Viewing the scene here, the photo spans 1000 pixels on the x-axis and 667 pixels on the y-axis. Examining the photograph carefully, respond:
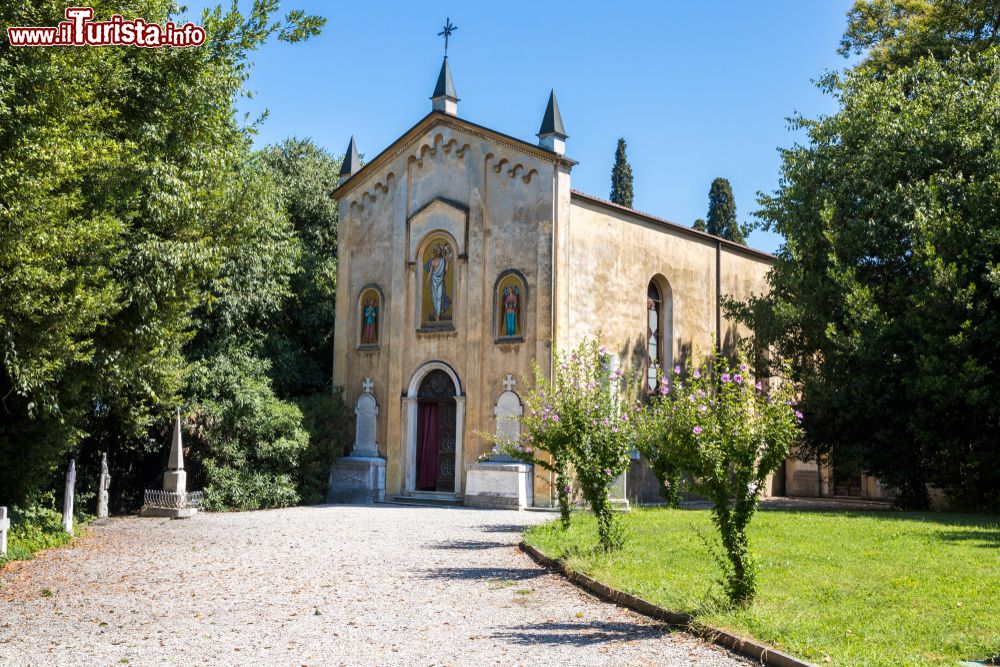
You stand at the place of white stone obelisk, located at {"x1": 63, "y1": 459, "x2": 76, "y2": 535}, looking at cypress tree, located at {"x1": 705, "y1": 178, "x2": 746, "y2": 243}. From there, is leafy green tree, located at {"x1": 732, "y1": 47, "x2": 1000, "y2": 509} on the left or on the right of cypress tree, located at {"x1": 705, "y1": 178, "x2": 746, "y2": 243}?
right

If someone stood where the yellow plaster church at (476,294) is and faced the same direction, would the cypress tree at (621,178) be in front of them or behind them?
behind

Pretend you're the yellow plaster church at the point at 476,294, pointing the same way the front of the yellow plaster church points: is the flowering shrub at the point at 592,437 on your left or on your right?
on your left

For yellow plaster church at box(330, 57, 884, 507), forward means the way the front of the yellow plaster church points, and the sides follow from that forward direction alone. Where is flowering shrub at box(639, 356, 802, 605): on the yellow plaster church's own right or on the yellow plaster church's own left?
on the yellow plaster church's own left

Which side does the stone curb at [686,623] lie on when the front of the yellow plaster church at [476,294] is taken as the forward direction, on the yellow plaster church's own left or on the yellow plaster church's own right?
on the yellow plaster church's own left

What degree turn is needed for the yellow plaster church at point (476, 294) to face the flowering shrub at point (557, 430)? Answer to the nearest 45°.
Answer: approximately 45° to its left

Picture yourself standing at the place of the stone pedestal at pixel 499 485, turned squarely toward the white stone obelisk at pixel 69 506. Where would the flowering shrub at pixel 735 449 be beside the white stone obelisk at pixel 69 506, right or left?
left

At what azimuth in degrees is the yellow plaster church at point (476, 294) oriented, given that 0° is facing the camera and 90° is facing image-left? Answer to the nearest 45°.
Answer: approximately 45°
